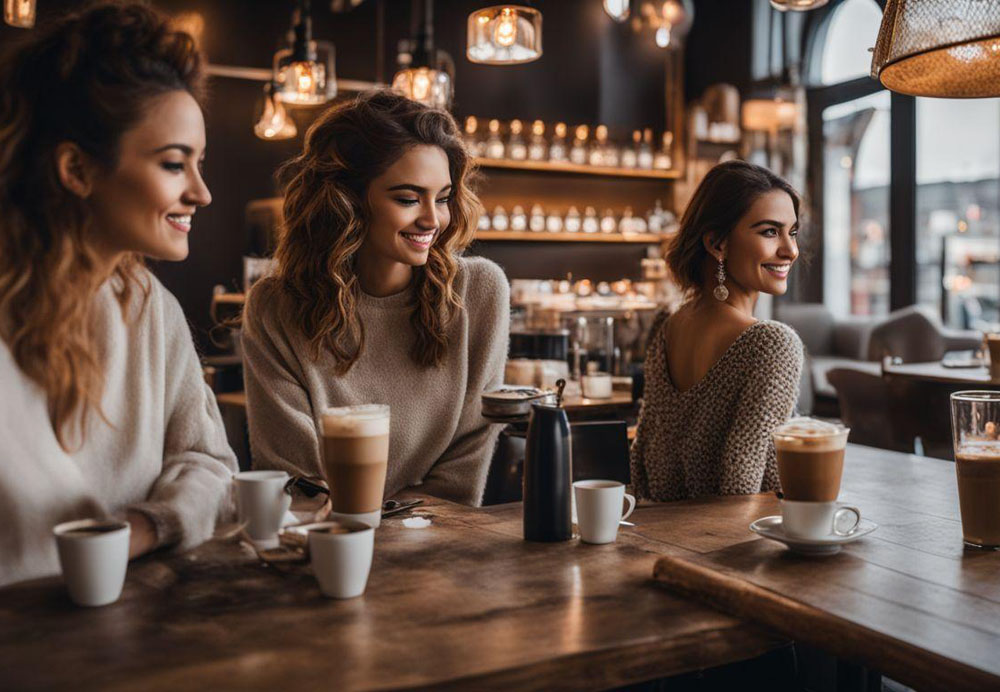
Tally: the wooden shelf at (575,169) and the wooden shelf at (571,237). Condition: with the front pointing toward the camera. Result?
2

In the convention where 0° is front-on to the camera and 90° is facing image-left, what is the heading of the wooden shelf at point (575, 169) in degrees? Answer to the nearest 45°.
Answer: approximately 0°

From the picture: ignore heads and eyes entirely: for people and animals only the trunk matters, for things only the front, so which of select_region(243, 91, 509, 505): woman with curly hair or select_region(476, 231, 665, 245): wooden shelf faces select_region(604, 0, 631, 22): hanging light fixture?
the wooden shelf

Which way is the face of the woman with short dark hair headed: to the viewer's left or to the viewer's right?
to the viewer's right

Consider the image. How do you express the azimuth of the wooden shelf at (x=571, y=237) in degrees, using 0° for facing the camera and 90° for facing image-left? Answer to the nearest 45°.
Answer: approximately 0°

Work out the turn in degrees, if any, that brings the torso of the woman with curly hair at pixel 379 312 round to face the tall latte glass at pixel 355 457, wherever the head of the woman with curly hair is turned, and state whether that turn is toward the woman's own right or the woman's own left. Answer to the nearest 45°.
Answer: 0° — they already face it

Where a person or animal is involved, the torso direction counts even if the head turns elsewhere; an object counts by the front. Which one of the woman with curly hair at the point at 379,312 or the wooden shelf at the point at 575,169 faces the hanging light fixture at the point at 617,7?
the wooden shelf

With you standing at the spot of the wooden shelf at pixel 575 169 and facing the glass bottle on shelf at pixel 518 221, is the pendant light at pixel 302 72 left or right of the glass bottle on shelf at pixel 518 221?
left
